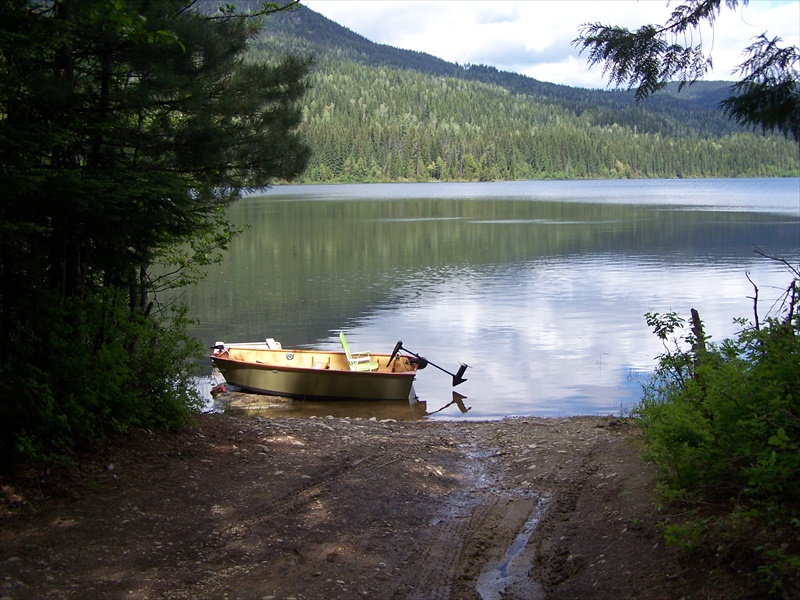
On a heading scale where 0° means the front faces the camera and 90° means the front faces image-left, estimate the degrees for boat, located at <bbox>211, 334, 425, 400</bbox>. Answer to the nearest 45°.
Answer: approximately 90°

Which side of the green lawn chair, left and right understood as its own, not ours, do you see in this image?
right
